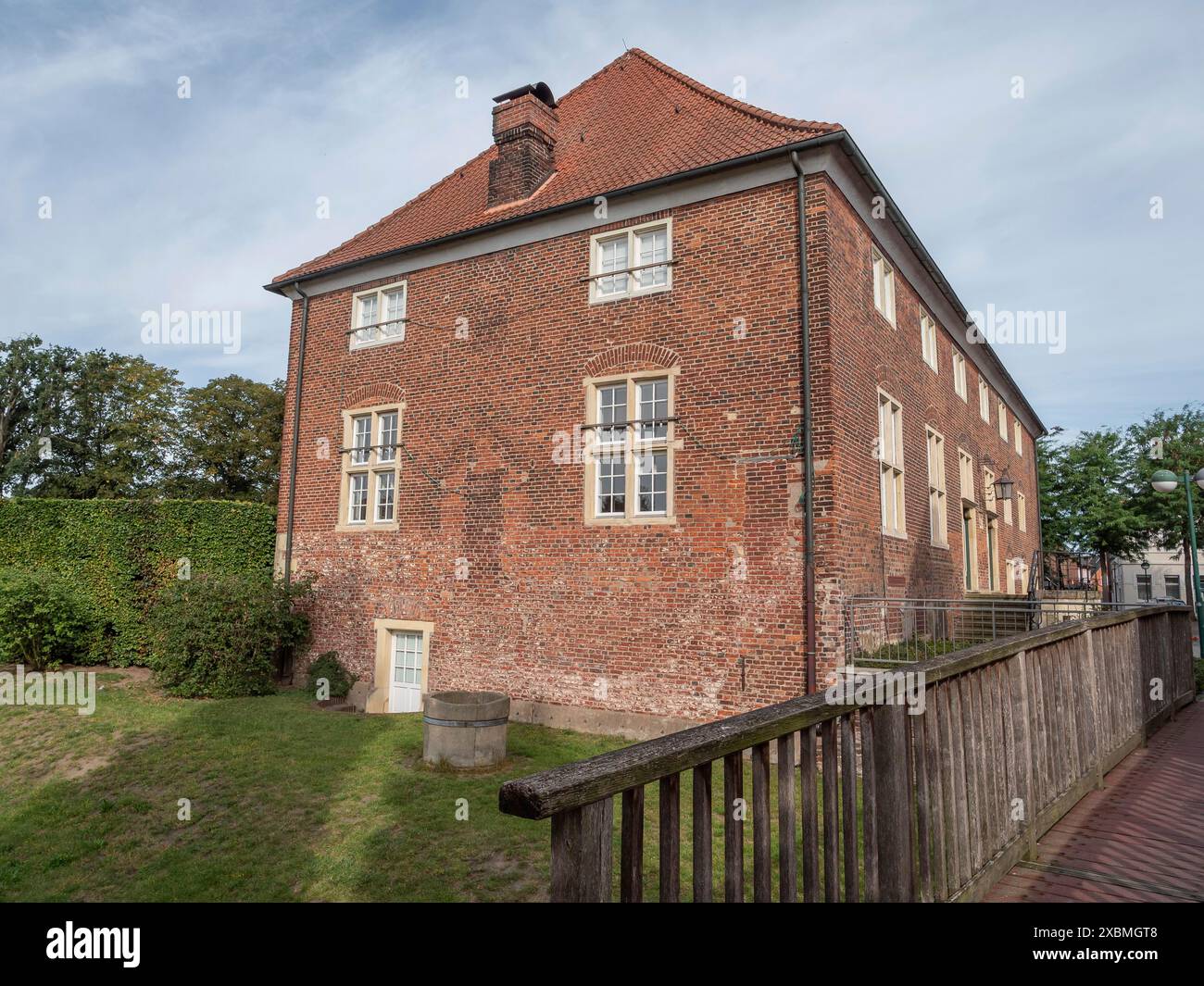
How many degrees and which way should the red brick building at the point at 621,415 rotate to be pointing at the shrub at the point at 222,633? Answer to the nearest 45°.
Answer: approximately 135° to its right

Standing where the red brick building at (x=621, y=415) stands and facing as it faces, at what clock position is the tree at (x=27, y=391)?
The tree is roughly at 6 o'clock from the red brick building.

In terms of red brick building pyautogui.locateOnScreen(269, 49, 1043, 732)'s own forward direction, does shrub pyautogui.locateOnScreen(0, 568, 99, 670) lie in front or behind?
behind

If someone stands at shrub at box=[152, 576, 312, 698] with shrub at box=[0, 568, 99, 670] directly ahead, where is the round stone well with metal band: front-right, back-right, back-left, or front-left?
back-left

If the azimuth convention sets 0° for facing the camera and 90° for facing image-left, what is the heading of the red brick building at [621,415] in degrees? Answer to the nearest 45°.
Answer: approximately 315°

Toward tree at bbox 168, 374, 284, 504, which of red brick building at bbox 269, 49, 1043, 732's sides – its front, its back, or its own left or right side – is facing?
back

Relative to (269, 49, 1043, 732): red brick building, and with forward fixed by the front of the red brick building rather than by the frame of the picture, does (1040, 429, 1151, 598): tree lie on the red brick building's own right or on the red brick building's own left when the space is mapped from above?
on the red brick building's own left

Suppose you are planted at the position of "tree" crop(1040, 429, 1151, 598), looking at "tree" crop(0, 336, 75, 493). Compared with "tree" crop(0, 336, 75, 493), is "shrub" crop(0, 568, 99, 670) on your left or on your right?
left
